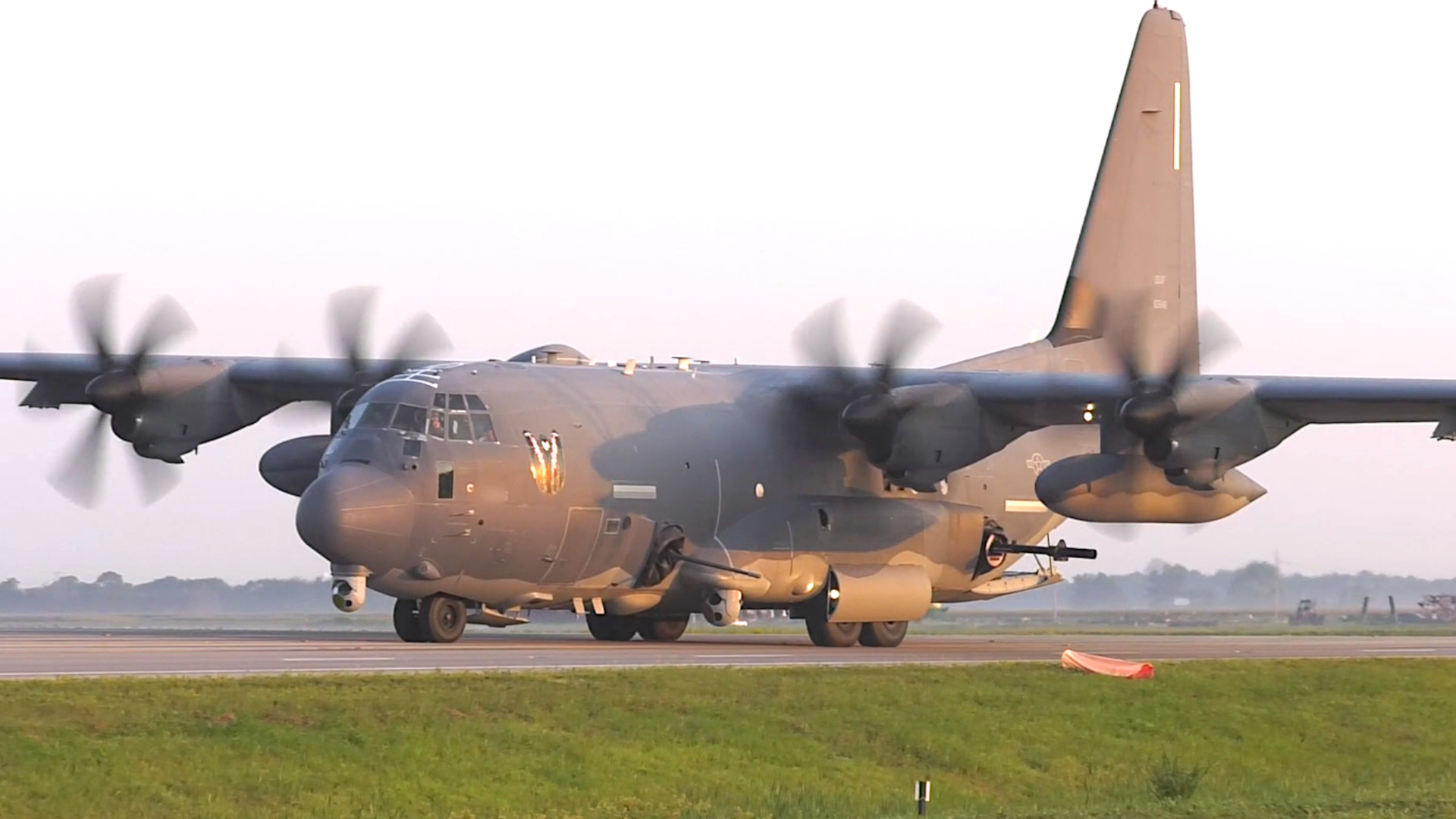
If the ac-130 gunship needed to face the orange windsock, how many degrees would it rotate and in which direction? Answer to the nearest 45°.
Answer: approximately 90° to its left

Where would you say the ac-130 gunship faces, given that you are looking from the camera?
facing the viewer and to the left of the viewer
